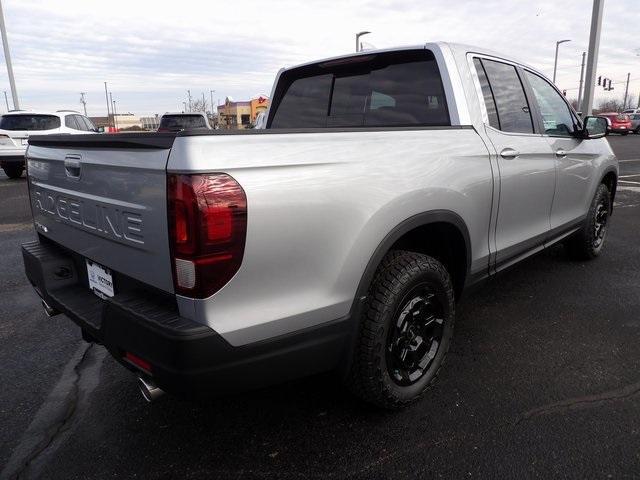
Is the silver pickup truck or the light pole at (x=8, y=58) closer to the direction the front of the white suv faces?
the light pole

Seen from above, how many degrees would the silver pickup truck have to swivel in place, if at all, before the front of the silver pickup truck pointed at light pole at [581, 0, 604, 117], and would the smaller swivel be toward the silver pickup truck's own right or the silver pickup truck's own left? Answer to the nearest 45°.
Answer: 0° — it already faces it

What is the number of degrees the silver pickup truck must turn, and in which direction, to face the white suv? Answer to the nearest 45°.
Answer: approximately 90° to its left

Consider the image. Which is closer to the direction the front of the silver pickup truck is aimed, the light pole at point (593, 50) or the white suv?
the light pole

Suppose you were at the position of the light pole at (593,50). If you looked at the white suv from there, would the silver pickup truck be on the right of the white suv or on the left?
left

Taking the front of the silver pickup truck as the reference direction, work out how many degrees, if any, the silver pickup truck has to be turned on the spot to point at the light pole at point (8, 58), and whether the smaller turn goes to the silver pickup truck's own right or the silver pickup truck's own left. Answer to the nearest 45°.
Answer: approximately 90° to the silver pickup truck's own left

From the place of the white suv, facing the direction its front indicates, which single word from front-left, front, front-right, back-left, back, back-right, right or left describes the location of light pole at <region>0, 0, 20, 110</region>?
front-left

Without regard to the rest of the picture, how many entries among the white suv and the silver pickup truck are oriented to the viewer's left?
0

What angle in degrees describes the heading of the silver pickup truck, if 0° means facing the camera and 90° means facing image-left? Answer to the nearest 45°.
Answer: approximately 225°

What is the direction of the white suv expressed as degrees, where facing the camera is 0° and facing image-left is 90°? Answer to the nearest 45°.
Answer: approximately 225°

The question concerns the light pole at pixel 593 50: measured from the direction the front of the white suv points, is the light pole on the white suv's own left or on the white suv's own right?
on the white suv's own right
